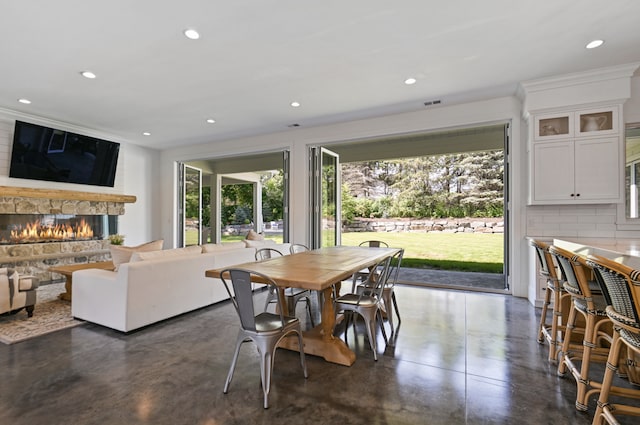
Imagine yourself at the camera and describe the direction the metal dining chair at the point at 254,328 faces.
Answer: facing away from the viewer and to the right of the viewer

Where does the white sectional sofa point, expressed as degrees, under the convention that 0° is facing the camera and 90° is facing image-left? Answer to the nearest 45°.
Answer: approximately 135°

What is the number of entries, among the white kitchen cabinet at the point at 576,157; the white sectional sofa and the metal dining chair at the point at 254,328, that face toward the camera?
1

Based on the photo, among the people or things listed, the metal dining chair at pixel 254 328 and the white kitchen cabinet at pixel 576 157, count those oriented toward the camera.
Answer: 1

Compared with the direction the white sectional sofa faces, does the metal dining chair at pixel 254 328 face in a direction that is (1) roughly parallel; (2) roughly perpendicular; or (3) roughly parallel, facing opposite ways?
roughly perpendicular

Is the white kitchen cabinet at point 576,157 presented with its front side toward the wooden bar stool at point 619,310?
yes

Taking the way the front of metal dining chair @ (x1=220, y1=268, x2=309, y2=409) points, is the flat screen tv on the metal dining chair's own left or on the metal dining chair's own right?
on the metal dining chair's own left

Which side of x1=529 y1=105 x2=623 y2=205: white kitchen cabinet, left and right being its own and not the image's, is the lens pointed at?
front

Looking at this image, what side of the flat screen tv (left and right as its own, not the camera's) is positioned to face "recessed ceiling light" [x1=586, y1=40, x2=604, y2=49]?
front

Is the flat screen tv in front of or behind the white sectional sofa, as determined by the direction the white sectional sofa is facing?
in front

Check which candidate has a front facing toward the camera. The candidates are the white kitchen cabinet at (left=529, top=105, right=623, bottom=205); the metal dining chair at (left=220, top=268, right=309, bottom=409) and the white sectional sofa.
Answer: the white kitchen cabinet

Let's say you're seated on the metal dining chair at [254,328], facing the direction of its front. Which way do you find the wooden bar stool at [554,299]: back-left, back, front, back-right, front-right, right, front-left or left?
front-right

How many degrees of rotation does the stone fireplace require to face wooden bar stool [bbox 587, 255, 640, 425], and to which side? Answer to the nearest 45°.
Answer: approximately 45° to its right

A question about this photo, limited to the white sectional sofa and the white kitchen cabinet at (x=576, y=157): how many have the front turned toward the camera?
1

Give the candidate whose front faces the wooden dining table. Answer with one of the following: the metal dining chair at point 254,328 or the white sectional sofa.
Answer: the metal dining chair
